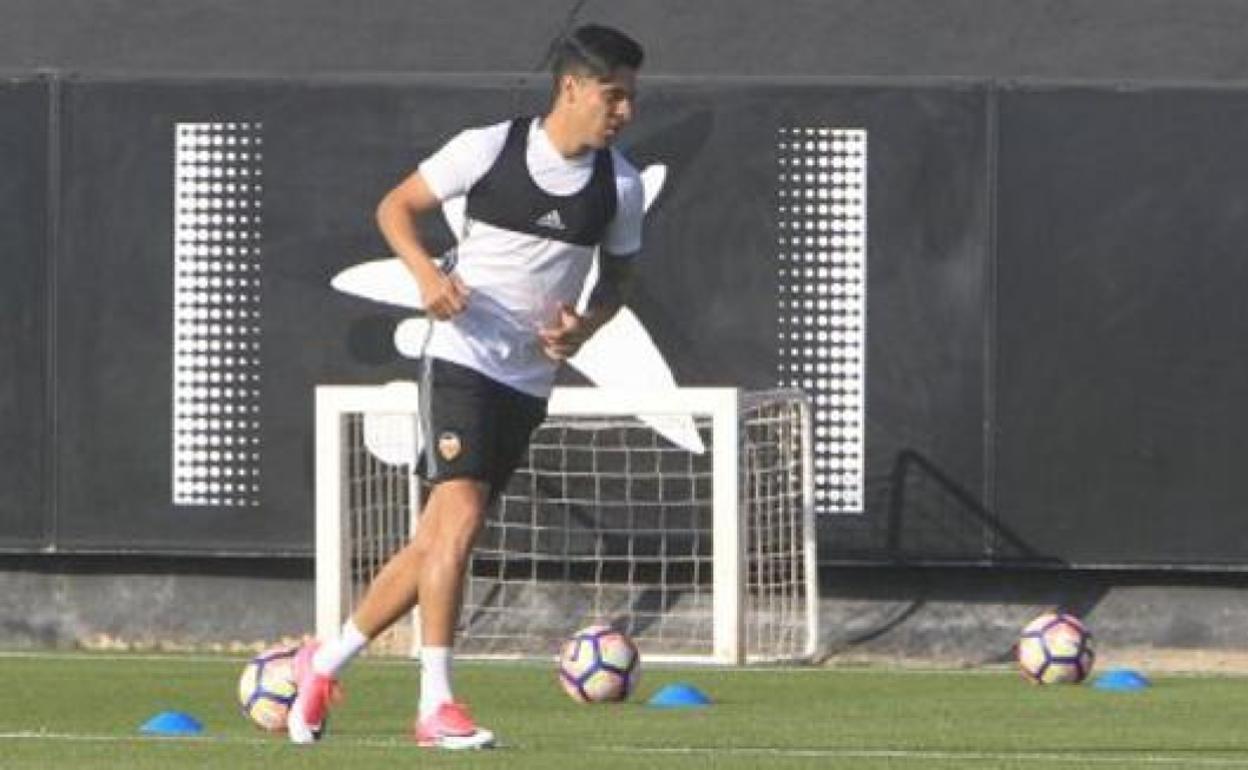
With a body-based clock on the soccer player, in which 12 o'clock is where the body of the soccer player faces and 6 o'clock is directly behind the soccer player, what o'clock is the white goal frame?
The white goal frame is roughly at 8 o'clock from the soccer player.

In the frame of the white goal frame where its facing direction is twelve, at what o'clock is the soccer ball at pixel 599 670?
The soccer ball is roughly at 11 o'clock from the white goal frame.

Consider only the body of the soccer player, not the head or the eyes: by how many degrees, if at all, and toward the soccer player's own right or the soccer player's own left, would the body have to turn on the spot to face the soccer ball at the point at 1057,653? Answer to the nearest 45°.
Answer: approximately 90° to the soccer player's own left

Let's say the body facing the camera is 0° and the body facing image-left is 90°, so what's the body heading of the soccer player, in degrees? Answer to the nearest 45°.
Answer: approximately 315°

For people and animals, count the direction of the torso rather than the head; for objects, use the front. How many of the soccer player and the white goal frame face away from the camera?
0

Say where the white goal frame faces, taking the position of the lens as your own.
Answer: facing the viewer and to the left of the viewer

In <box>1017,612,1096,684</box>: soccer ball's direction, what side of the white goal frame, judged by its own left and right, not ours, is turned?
left
